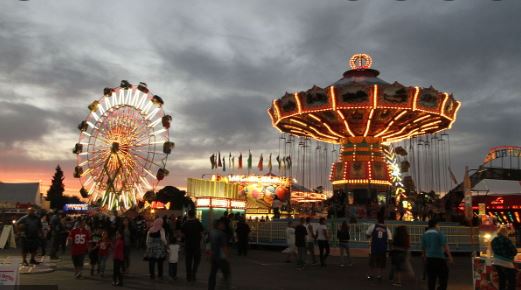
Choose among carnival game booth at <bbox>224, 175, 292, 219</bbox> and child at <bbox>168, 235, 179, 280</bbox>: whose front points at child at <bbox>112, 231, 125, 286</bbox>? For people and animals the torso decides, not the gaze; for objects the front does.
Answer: the carnival game booth

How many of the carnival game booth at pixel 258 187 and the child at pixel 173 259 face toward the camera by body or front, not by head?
1

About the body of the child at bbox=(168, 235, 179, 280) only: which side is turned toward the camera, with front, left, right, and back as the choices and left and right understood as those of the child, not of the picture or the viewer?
back

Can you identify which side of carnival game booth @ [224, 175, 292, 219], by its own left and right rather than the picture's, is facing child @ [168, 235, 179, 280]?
front

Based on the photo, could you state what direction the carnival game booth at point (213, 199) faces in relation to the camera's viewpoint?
facing the viewer and to the right of the viewer

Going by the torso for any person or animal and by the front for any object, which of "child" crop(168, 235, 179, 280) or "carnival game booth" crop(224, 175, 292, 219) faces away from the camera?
the child

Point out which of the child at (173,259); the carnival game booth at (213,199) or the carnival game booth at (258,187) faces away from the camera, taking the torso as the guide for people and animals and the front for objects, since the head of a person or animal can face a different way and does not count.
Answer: the child

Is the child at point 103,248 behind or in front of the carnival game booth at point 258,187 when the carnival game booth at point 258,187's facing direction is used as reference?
in front

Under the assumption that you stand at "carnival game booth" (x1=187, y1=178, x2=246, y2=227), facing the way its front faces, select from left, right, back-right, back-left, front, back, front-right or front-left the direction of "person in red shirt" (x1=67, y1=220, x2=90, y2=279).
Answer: front-right

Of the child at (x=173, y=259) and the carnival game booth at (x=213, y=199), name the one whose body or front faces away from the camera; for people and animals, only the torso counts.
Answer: the child

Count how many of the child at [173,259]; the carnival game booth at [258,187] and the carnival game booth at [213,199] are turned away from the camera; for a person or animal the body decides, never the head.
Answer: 1

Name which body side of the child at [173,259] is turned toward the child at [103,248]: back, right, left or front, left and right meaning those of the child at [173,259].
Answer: left

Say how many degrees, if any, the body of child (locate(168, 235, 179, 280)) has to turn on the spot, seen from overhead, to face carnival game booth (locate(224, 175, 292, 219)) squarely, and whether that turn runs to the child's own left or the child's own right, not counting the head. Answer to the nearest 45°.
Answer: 0° — they already face it

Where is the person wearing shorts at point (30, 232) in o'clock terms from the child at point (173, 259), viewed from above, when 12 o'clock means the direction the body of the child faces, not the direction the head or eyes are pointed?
The person wearing shorts is roughly at 10 o'clock from the child.

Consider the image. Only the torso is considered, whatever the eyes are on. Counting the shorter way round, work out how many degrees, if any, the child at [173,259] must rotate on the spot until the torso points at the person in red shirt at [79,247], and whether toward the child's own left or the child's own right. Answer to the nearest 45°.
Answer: approximately 90° to the child's own left
